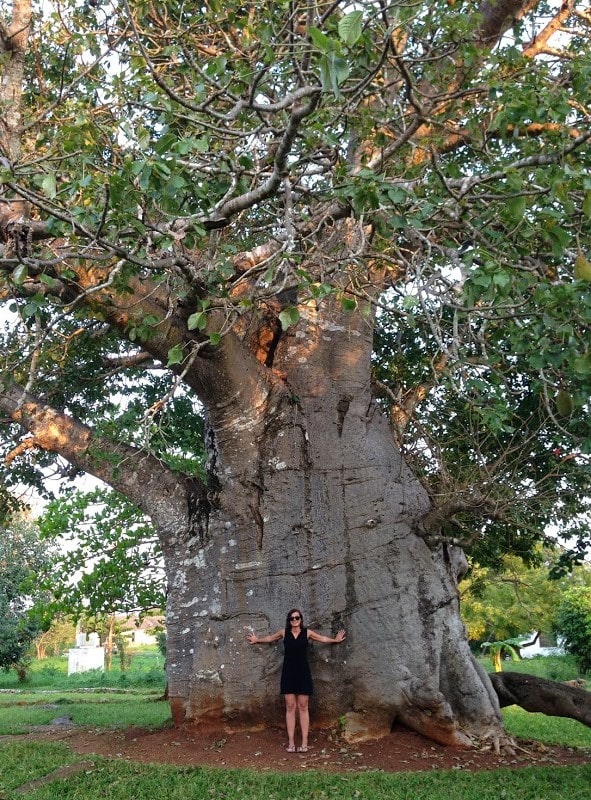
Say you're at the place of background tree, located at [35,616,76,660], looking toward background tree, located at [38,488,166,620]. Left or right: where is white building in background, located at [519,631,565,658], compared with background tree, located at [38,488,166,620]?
left

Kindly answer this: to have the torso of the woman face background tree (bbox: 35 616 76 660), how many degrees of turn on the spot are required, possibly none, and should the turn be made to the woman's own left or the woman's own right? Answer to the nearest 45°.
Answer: approximately 180°

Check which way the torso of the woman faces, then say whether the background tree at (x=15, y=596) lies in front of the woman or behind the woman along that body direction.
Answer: behind

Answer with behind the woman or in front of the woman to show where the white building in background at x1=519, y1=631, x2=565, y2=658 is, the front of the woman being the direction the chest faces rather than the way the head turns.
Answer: behind

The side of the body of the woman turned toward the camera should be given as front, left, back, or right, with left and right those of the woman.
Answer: front

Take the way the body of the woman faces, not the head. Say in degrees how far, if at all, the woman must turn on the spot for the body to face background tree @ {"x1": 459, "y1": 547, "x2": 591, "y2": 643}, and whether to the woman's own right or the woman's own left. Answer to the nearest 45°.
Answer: approximately 180°

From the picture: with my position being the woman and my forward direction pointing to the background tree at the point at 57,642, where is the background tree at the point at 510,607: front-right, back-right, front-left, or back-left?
front-right

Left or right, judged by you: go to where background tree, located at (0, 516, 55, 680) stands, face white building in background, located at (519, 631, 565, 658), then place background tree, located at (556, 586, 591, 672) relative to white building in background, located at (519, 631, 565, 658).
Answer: right

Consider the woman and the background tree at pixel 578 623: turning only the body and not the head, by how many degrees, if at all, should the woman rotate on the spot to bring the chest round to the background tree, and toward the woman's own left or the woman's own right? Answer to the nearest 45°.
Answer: approximately 135° to the woman's own left

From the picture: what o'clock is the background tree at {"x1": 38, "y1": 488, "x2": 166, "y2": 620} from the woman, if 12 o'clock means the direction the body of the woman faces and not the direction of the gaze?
The background tree is roughly at 5 o'clock from the woman.
